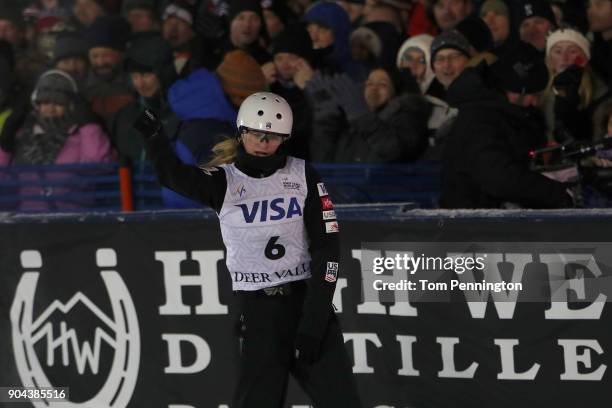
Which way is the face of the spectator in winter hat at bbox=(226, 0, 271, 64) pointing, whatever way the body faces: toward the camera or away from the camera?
toward the camera

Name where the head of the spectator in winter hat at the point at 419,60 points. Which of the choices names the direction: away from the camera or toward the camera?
toward the camera

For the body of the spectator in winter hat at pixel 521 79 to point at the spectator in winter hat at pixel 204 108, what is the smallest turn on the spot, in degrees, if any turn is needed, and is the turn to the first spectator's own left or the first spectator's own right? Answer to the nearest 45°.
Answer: approximately 90° to the first spectator's own right

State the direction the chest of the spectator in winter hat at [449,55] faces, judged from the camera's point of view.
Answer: toward the camera

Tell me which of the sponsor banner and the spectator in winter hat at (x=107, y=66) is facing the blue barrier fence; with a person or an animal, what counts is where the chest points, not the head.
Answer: the spectator in winter hat

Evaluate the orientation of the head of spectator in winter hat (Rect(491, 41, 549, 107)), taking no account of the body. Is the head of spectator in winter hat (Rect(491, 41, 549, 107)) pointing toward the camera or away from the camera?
toward the camera

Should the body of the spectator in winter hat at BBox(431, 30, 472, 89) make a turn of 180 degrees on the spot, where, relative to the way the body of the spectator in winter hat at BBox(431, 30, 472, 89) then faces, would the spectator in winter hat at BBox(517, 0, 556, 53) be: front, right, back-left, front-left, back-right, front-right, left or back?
front-right

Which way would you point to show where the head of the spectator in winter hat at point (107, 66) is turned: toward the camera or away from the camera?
toward the camera

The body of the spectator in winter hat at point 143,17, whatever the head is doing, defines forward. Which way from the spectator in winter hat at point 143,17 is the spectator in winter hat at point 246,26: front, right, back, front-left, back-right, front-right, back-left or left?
front-left

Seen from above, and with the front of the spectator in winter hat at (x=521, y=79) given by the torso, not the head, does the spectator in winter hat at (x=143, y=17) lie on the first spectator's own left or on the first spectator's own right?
on the first spectator's own right

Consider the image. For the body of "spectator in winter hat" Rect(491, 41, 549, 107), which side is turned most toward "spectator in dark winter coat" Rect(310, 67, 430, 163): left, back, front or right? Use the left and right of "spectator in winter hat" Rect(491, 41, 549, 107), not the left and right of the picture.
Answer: right

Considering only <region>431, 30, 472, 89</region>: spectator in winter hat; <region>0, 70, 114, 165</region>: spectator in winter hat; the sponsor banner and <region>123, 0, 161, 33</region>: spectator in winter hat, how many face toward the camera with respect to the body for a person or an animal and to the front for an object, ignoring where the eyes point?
4

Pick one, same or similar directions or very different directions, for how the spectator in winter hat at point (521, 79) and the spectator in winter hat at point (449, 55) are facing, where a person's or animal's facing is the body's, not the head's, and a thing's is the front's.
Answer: same or similar directions

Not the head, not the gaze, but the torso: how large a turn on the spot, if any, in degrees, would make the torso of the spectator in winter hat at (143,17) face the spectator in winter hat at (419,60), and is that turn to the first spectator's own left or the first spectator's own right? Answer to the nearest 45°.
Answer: approximately 45° to the first spectator's own left

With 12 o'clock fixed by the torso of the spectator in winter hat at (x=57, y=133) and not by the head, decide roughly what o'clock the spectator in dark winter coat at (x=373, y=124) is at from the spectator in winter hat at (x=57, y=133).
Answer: the spectator in dark winter coat at (x=373, y=124) is roughly at 10 o'clock from the spectator in winter hat at (x=57, y=133).

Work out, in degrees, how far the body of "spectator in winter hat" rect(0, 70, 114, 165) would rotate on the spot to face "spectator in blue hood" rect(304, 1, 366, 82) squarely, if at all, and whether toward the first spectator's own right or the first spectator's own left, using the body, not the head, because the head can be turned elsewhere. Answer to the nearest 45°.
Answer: approximately 90° to the first spectator's own left
